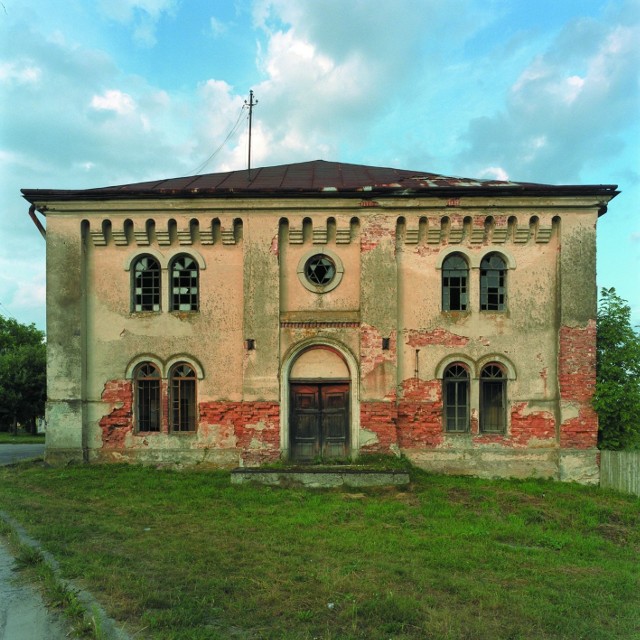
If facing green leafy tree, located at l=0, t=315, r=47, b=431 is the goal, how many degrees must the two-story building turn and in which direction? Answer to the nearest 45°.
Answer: approximately 135° to its right

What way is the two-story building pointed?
toward the camera

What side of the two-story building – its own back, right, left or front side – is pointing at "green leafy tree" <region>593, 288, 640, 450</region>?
left
